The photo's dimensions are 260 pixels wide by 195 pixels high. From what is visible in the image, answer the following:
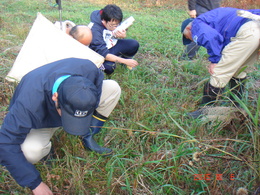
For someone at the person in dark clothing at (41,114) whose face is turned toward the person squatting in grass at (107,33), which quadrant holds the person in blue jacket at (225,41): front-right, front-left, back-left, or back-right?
front-right

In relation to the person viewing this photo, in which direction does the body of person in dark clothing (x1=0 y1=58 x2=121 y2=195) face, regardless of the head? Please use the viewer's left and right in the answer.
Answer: facing the viewer and to the right of the viewer

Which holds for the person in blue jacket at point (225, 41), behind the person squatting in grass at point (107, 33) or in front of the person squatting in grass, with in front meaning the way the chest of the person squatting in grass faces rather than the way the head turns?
in front

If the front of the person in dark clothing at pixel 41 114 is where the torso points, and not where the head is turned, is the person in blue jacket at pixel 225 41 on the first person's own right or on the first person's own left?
on the first person's own left

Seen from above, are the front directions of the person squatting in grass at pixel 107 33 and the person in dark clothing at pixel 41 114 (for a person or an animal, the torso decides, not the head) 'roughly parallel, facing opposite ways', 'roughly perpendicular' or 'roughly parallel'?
roughly parallel

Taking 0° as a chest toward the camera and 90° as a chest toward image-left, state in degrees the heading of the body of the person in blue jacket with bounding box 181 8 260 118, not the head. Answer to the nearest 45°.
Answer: approximately 90°

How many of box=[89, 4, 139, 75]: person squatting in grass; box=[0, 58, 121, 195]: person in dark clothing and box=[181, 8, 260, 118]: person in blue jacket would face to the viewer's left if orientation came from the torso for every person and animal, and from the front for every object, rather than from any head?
1

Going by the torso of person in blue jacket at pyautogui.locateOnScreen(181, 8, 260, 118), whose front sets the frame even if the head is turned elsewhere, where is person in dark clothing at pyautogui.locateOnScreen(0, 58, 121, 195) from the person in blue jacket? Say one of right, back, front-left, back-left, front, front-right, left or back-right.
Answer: front-left

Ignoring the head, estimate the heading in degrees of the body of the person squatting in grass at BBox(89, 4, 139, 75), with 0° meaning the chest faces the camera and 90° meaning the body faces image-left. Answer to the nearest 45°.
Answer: approximately 315°

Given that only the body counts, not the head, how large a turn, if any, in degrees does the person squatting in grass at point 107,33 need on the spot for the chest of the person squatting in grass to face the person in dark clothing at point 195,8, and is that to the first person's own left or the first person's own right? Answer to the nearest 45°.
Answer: approximately 90° to the first person's own left
